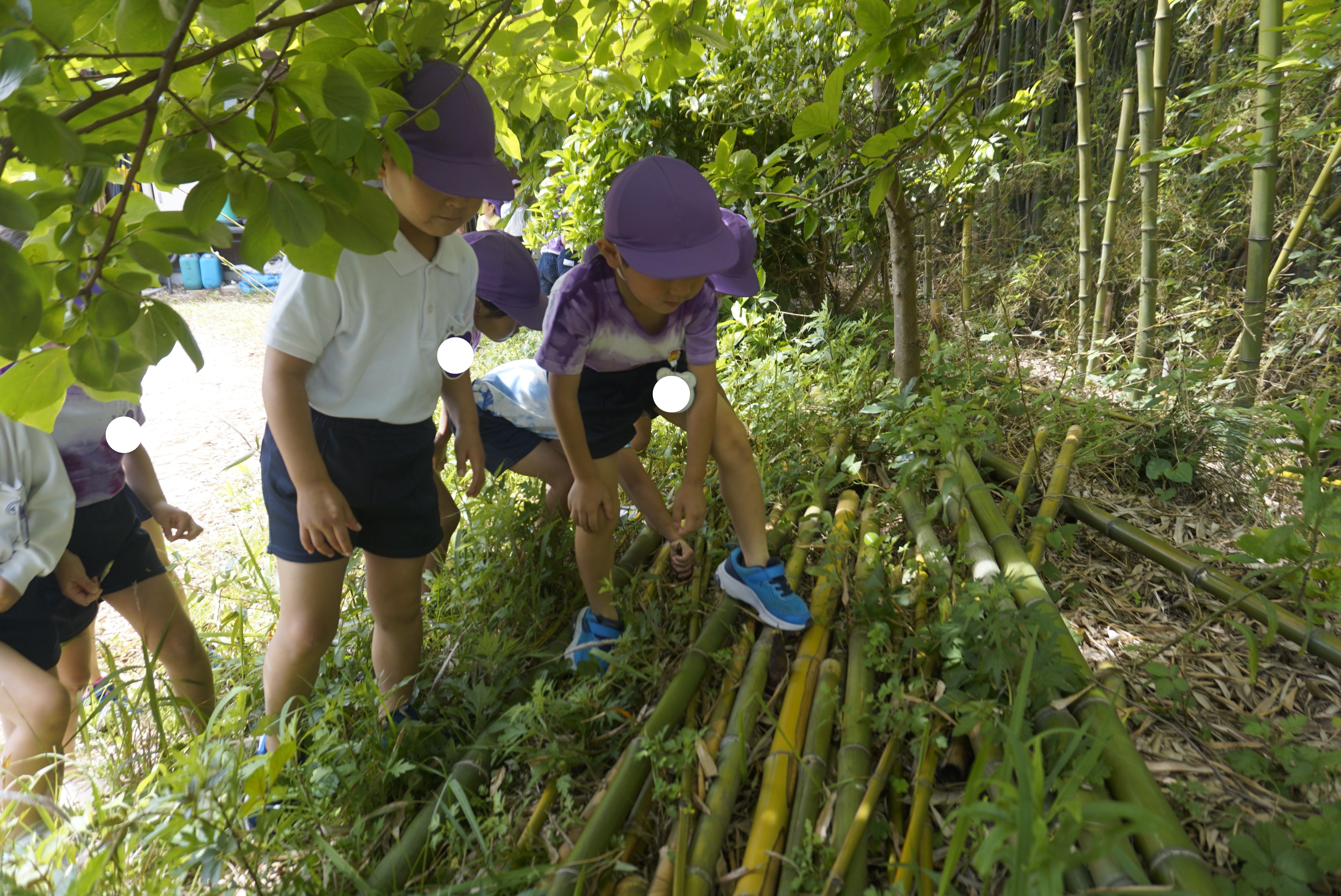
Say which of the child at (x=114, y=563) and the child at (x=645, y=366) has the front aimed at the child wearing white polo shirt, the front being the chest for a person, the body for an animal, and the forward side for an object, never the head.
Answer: the child at (x=114, y=563)

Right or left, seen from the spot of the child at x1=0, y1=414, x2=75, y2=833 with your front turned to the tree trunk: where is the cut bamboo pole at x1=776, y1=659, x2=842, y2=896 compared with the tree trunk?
right

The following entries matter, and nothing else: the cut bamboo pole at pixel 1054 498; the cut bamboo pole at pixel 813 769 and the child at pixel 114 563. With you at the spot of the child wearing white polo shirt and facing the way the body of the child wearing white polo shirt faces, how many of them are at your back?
1

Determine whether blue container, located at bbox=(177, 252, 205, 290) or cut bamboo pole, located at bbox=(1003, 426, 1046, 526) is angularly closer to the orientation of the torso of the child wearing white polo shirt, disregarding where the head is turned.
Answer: the cut bamboo pole

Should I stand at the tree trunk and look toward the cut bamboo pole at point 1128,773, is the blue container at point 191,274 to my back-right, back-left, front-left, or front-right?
back-right

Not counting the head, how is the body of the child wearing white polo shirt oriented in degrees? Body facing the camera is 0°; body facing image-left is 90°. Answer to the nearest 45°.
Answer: approximately 315°

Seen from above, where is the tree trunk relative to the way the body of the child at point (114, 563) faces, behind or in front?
in front

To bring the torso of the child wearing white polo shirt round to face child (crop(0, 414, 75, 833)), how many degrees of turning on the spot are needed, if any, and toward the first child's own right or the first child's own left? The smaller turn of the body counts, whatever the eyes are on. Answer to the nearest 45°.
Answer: approximately 135° to the first child's own right

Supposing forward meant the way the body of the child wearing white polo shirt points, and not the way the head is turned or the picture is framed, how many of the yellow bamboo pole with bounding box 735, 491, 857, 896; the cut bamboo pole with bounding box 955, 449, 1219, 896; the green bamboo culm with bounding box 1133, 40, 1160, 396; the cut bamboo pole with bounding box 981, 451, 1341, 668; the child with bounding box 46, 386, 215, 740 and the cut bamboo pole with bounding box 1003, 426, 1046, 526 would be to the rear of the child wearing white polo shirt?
1

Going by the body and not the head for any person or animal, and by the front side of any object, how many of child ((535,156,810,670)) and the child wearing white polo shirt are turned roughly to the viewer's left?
0

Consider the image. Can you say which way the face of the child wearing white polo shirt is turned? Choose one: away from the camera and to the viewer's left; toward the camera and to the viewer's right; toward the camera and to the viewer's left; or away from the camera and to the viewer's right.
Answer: toward the camera and to the viewer's right

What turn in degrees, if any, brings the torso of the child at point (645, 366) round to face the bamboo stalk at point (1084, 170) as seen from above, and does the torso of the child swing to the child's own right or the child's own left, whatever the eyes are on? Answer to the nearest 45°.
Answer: approximately 90° to the child's own left

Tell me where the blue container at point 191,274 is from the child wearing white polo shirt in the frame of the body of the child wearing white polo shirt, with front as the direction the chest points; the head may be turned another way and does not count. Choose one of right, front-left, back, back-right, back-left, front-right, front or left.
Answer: back-left

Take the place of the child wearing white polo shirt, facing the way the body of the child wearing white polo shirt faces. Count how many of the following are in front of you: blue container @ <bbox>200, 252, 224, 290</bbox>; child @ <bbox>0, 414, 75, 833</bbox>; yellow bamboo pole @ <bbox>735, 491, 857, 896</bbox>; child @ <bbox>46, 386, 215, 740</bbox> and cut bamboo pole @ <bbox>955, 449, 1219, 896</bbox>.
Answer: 2

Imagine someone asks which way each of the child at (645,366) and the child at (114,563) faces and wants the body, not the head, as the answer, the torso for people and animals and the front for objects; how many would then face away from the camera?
0

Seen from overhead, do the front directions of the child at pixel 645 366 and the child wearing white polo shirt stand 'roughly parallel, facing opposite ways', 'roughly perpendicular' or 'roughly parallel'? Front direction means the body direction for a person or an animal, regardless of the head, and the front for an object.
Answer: roughly parallel

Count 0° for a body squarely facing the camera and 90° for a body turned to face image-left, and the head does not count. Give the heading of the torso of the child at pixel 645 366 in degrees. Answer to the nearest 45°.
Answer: approximately 315°
